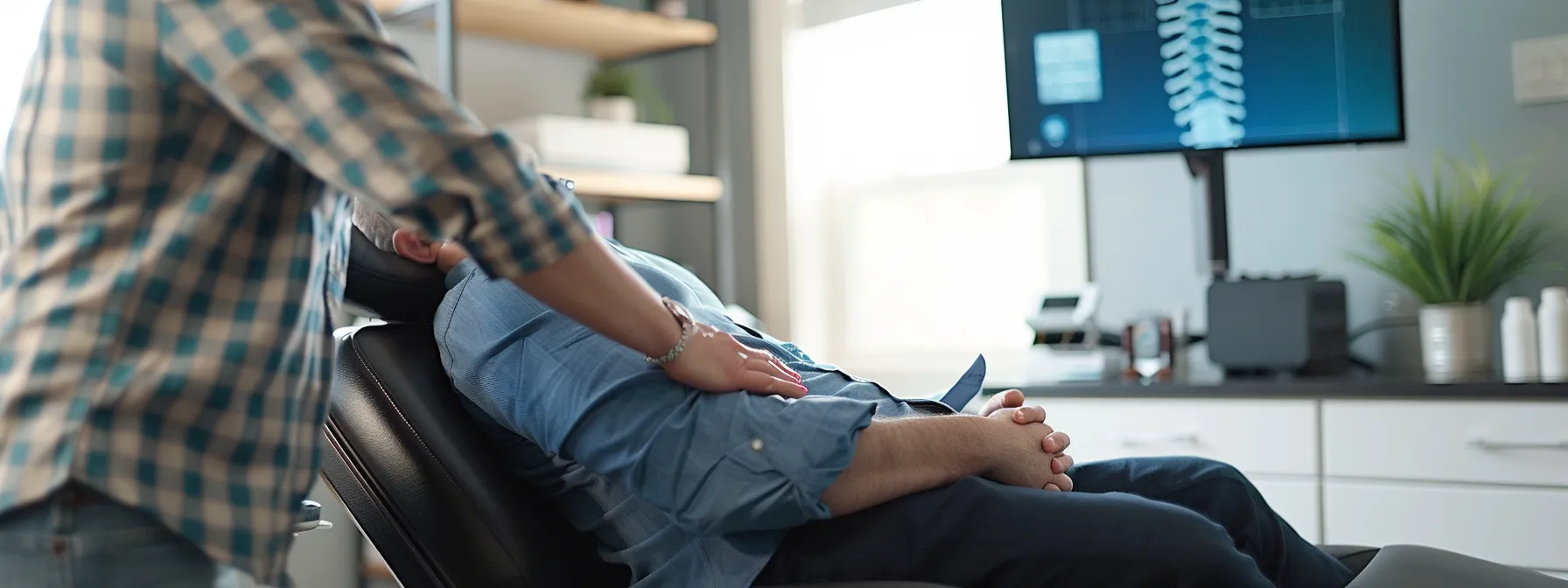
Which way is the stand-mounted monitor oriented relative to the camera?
toward the camera

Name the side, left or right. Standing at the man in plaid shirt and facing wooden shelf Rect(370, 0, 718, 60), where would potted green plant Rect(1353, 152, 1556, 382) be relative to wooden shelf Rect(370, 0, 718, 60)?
right

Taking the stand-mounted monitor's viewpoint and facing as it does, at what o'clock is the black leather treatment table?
The black leather treatment table is roughly at 1 o'clock from the stand-mounted monitor.

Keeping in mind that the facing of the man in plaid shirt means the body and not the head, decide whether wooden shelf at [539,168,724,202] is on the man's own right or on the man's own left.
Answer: on the man's own left

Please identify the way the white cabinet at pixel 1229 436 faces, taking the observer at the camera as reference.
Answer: facing the viewer

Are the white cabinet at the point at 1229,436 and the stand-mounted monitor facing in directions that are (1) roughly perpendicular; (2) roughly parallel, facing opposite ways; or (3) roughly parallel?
roughly parallel

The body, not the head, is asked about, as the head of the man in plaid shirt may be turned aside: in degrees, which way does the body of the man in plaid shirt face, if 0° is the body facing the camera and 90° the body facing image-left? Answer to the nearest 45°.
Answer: approximately 270°

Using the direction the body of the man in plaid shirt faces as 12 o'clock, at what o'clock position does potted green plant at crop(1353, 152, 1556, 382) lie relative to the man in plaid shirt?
The potted green plant is roughly at 11 o'clock from the man in plaid shirt.

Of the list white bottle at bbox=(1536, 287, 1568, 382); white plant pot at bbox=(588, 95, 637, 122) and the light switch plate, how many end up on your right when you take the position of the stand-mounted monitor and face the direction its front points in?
1

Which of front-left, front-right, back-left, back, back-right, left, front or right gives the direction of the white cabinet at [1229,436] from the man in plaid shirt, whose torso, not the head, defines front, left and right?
front-left

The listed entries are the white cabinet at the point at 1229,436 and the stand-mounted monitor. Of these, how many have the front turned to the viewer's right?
0

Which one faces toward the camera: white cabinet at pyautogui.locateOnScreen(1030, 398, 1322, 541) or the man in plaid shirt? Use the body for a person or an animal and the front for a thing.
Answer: the white cabinet
